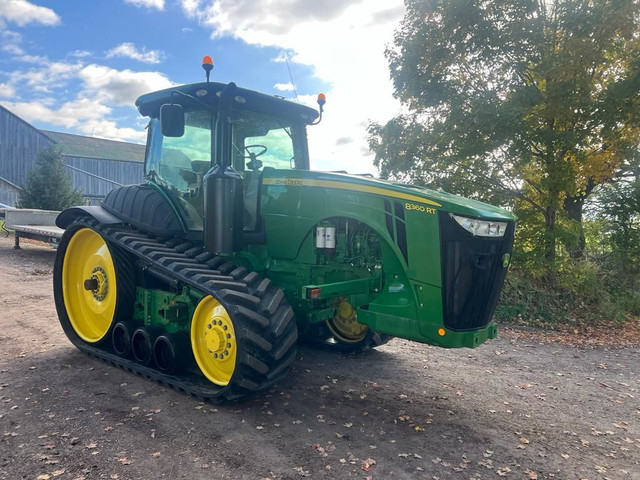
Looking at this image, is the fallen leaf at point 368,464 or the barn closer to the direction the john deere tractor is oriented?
the fallen leaf

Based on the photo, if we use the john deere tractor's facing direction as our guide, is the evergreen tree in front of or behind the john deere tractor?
behind

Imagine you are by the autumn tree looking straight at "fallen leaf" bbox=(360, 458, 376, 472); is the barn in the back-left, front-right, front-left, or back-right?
back-right

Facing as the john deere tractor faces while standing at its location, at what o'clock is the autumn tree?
The autumn tree is roughly at 9 o'clock from the john deere tractor.

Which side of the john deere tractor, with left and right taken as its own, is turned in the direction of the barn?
back

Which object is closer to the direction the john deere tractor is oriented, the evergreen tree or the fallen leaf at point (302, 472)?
the fallen leaf

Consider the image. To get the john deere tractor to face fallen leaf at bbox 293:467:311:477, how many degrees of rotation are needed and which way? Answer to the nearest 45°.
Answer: approximately 45° to its right
